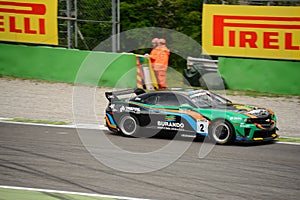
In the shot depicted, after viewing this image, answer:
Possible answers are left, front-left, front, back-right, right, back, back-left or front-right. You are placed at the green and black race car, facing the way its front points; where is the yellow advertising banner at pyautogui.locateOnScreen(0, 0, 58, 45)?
back

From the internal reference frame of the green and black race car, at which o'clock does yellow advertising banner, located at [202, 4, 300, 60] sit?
The yellow advertising banner is roughly at 8 o'clock from the green and black race car.

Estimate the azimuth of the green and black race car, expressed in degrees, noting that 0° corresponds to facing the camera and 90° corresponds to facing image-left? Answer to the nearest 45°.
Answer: approximately 315°

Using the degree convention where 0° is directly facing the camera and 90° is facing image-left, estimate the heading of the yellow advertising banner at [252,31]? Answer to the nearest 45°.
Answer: approximately 0°

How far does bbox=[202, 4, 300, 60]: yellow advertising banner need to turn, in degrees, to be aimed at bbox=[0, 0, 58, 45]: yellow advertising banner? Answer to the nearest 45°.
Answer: approximately 90° to its right

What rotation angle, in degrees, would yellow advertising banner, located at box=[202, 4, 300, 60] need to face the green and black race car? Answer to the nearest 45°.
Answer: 0° — it already faces it

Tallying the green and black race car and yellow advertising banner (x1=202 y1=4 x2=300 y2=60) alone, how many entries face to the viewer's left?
0

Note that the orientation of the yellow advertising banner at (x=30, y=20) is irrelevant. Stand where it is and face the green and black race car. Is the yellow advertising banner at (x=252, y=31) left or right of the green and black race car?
left
